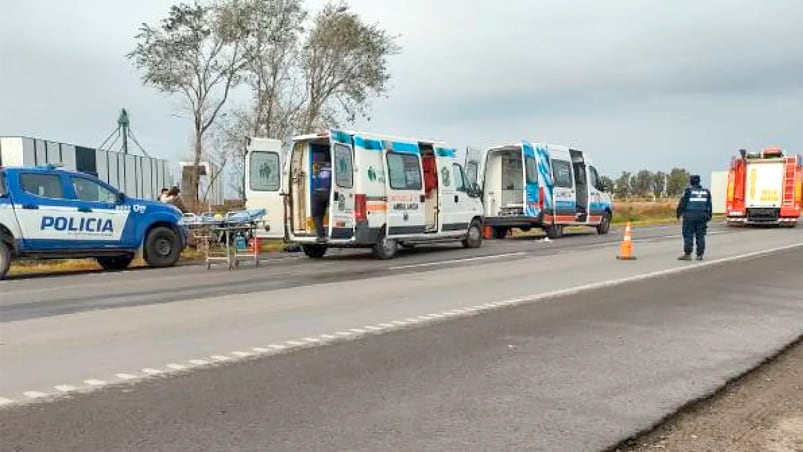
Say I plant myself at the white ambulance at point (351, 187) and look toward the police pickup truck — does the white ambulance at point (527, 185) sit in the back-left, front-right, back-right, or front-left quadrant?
back-right

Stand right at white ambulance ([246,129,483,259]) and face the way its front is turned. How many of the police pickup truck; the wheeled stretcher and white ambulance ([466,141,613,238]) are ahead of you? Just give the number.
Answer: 1

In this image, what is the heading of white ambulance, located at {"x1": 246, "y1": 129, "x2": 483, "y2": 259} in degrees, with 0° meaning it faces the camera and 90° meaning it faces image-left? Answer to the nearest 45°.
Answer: approximately 225°

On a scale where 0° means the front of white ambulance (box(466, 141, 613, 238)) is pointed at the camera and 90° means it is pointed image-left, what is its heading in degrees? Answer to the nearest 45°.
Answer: approximately 225°

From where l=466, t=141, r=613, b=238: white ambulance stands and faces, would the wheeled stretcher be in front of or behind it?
behind

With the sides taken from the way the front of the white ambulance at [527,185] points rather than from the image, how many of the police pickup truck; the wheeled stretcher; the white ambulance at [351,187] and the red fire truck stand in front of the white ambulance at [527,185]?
1

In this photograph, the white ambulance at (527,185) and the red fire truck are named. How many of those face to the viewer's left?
0

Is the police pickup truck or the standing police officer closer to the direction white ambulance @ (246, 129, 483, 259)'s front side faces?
the standing police officer

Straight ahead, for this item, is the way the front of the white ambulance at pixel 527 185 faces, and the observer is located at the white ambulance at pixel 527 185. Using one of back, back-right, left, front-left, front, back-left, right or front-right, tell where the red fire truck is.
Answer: front
